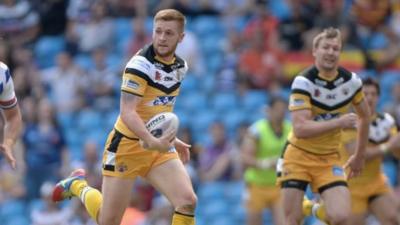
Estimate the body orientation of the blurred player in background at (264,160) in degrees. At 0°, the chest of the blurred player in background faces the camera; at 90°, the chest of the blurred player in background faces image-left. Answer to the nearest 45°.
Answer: approximately 315°

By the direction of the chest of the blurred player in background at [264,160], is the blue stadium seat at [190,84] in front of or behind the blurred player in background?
behind

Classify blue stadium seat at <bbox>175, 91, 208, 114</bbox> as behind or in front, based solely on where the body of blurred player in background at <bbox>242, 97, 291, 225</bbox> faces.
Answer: behind

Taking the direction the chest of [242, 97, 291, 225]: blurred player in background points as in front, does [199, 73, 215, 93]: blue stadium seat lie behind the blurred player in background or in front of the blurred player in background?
behind
